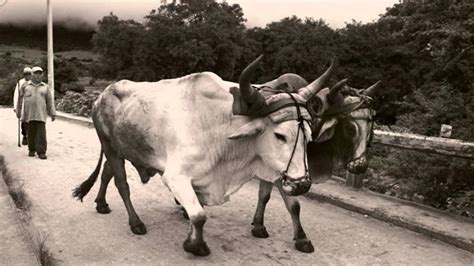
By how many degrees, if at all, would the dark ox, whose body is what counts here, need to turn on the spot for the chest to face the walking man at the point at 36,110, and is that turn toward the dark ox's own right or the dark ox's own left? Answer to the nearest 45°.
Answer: approximately 180°

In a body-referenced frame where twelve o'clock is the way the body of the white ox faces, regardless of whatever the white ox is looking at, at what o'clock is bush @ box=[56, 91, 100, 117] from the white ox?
The bush is roughly at 7 o'clock from the white ox.

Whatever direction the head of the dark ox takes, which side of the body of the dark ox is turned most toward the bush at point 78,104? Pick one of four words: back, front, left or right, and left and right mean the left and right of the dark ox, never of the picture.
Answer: back

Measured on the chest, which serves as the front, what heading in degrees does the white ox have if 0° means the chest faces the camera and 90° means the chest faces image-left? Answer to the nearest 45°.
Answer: approximately 315°

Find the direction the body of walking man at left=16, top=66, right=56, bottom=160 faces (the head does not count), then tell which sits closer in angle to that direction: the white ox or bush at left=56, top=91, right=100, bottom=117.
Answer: the white ox

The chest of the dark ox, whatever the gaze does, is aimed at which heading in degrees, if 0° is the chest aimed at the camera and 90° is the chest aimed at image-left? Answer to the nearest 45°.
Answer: approximately 315°

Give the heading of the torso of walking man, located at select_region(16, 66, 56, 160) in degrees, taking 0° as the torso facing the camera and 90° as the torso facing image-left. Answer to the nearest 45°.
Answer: approximately 0°

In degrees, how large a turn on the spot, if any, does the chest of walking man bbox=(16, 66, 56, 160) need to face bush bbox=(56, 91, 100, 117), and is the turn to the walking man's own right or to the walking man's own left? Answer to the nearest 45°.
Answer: approximately 180°

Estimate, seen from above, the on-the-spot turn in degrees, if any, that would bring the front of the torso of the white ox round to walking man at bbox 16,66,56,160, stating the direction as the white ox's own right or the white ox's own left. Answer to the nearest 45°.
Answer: approximately 180°

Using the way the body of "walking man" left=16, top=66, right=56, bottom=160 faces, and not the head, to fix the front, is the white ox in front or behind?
in front
